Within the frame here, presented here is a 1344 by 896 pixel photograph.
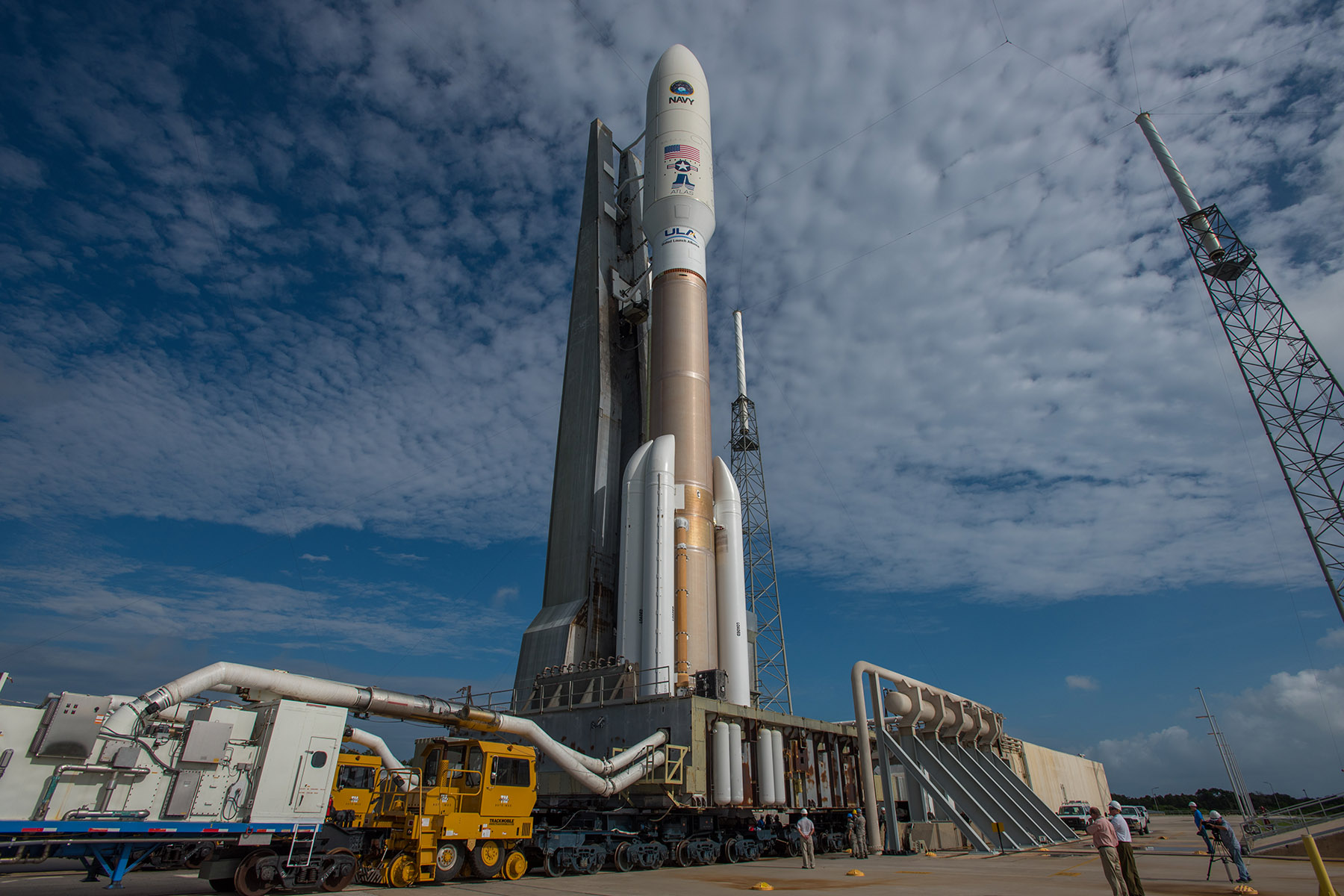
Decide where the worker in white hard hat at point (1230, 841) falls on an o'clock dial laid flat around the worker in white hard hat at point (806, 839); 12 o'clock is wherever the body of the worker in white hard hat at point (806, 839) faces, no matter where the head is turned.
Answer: the worker in white hard hat at point (1230, 841) is roughly at 4 o'clock from the worker in white hard hat at point (806, 839).

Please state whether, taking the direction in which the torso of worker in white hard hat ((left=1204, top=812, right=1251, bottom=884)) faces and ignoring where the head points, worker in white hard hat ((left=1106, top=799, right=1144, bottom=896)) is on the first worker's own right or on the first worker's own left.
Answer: on the first worker's own left

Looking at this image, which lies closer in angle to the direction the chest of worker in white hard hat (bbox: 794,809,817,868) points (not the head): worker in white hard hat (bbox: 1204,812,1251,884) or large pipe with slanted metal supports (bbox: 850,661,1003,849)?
the large pipe with slanted metal supports

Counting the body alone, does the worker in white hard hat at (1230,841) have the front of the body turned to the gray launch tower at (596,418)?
yes

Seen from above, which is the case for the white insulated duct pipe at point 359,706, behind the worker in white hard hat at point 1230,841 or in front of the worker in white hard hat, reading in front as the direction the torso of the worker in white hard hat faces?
in front

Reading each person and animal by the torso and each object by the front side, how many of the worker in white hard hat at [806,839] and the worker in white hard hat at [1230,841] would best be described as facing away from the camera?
1

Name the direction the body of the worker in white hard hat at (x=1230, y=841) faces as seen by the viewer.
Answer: to the viewer's left

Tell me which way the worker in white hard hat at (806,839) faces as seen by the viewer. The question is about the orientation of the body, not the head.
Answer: away from the camera

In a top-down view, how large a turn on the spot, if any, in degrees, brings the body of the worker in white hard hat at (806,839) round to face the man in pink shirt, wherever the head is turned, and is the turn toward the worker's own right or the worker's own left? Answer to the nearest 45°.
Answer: approximately 135° to the worker's own right
